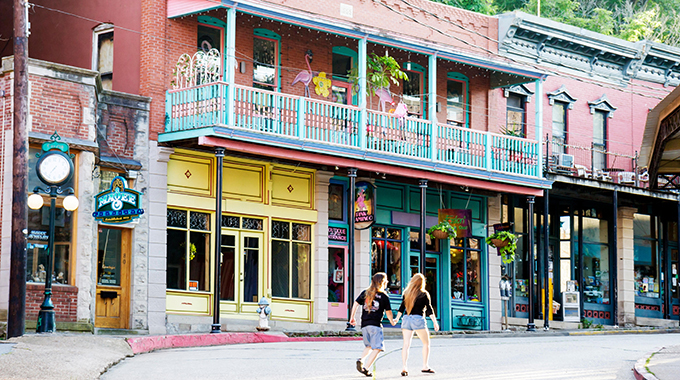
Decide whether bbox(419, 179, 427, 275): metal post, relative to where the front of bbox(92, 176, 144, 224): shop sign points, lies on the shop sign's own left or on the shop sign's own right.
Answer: on the shop sign's own left

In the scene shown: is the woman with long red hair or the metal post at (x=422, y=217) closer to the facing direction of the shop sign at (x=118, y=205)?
the woman with long red hair

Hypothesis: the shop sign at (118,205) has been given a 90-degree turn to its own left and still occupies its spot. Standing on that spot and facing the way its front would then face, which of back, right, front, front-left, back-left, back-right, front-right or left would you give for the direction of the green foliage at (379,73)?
front-left

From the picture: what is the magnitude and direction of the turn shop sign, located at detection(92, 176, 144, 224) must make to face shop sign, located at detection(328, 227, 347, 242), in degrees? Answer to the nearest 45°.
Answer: approximately 135° to its left

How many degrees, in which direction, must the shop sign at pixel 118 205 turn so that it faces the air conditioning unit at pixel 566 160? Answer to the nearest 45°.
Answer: approximately 135° to its left

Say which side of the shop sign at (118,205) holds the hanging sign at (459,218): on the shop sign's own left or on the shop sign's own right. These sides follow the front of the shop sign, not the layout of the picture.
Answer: on the shop sign's own left

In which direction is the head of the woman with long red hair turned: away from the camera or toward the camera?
away from the camera

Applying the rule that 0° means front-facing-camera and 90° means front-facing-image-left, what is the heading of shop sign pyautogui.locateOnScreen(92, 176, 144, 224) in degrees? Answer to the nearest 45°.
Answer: approximately 0°

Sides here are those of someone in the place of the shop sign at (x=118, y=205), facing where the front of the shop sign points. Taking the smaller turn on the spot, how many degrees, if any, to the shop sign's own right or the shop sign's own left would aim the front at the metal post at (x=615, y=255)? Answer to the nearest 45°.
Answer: approximately 135° to the shop sign's own left

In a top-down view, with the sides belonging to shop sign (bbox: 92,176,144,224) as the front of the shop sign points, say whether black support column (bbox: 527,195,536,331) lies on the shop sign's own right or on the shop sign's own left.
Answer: on the shop sign's own left

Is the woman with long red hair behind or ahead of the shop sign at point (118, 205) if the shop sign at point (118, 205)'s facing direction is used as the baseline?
ahead
